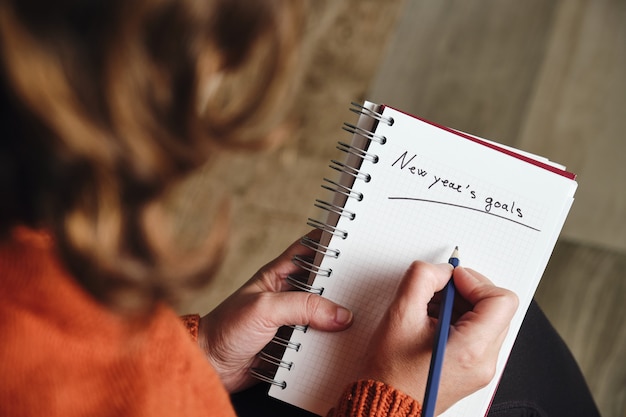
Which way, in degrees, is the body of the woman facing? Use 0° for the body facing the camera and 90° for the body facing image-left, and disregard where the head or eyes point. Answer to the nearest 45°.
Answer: approximately 225°

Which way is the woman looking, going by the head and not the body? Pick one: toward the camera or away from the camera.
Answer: away from the camera
